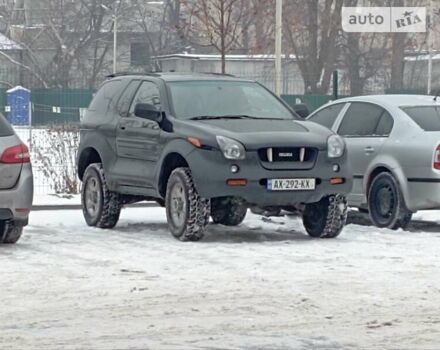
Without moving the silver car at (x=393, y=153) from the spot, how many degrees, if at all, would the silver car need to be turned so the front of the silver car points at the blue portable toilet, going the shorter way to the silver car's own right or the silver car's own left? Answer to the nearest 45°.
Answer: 0° — it already faces it

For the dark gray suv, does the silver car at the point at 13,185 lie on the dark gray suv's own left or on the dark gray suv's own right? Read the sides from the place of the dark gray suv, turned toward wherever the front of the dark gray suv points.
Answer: on the dark gray suv's own right

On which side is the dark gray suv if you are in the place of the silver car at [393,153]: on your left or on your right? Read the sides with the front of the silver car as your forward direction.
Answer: on your left

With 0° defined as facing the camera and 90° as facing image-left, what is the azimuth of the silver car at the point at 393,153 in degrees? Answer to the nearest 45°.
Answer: approximately 135°

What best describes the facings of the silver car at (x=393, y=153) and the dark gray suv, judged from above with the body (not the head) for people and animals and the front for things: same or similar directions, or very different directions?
very different directions

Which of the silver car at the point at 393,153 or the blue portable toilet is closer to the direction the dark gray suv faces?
the silver car

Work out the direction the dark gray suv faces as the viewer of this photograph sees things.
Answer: facing the viewer and to the right of the viewer

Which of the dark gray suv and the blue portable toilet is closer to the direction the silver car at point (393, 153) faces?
the blue portable toilet
